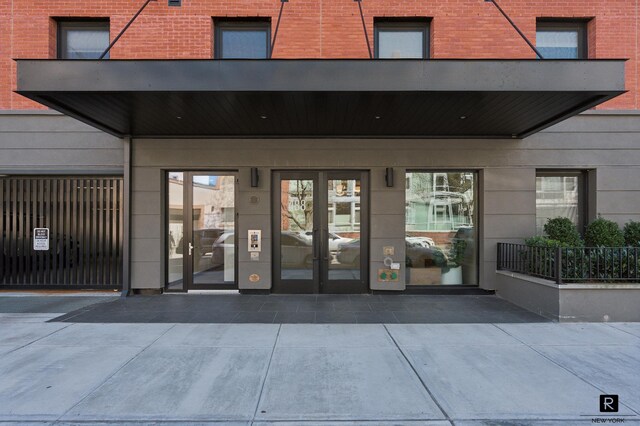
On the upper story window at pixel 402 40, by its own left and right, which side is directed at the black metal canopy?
front

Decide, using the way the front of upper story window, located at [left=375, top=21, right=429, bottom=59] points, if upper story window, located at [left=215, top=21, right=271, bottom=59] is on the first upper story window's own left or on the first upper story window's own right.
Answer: on the first upper story window's own right

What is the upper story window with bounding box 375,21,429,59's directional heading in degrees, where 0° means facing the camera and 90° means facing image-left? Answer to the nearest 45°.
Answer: approximately 0°

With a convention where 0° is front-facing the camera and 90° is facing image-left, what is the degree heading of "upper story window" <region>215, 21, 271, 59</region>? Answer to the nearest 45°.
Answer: approximately 0°
